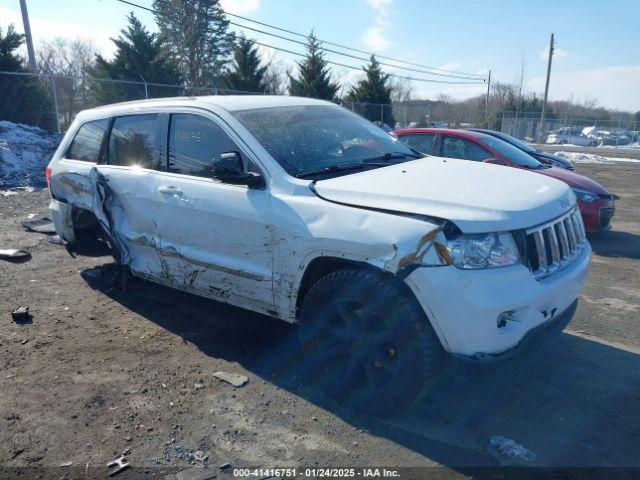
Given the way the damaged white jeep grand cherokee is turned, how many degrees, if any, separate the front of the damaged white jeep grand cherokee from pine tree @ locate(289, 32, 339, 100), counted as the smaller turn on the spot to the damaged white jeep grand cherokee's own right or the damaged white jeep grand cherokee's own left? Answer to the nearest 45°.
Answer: approximately 135° to the damaged white jeep grand cherokee's own left

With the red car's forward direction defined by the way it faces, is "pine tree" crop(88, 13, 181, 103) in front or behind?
behind

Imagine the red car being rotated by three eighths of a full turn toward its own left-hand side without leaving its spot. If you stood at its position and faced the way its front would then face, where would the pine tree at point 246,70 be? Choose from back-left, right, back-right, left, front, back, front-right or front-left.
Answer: front-left

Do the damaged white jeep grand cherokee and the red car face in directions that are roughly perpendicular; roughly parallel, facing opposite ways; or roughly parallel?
roughly parallel

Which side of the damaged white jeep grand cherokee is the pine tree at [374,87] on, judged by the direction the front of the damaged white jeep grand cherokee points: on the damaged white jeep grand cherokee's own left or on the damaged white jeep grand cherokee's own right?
on the damaged white jeep grand cherokee's own left

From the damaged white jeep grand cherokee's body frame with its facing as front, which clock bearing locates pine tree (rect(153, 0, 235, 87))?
The pine tree is roughly at 7 o'clock from the damaged white jeep grand cherokee.

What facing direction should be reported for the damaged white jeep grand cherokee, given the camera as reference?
facing the viewer and to the right of the viewer

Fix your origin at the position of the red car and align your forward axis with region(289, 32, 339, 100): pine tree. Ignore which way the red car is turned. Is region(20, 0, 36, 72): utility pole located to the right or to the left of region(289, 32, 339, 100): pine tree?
left

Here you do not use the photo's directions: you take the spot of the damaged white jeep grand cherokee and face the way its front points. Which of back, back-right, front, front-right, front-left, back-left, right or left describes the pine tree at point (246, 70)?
back-left

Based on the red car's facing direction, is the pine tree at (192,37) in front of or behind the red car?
behind
